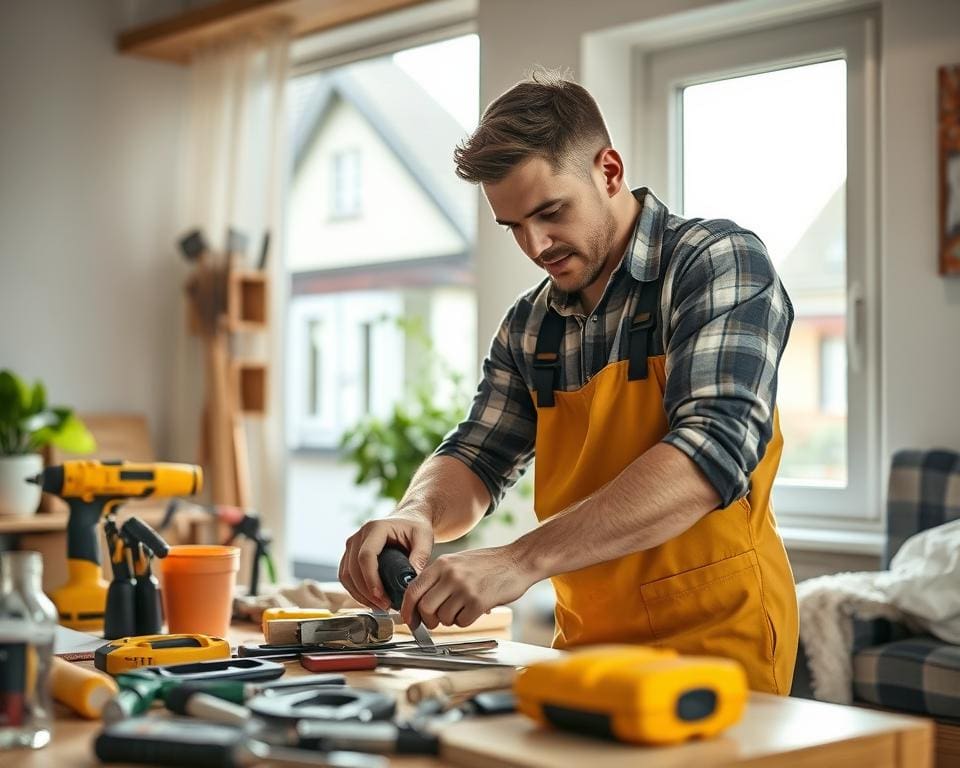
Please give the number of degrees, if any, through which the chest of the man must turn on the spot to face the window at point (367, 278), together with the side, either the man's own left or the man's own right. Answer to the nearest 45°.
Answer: approximately 135° to the man's own right

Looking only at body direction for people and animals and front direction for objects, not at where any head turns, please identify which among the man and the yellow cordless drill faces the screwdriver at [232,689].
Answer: the man

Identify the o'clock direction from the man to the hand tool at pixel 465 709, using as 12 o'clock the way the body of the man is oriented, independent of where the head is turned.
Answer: The hand tool is roughly at 11 o'clock from the man.

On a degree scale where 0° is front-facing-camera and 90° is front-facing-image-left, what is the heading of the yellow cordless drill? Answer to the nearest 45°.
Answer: approximately 90°

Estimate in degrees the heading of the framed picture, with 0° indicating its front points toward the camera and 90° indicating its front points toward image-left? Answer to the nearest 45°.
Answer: approximately 0°

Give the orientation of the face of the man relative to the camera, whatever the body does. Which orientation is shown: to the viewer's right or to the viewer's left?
to the viewer's left

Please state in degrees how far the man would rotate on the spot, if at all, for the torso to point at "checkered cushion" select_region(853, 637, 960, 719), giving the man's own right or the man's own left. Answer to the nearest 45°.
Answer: approximately 180°

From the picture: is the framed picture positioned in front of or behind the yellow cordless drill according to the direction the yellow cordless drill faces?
behind

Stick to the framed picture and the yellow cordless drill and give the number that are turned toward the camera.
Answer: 1

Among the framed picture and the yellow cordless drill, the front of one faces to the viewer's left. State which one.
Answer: the yellow cordless drill
